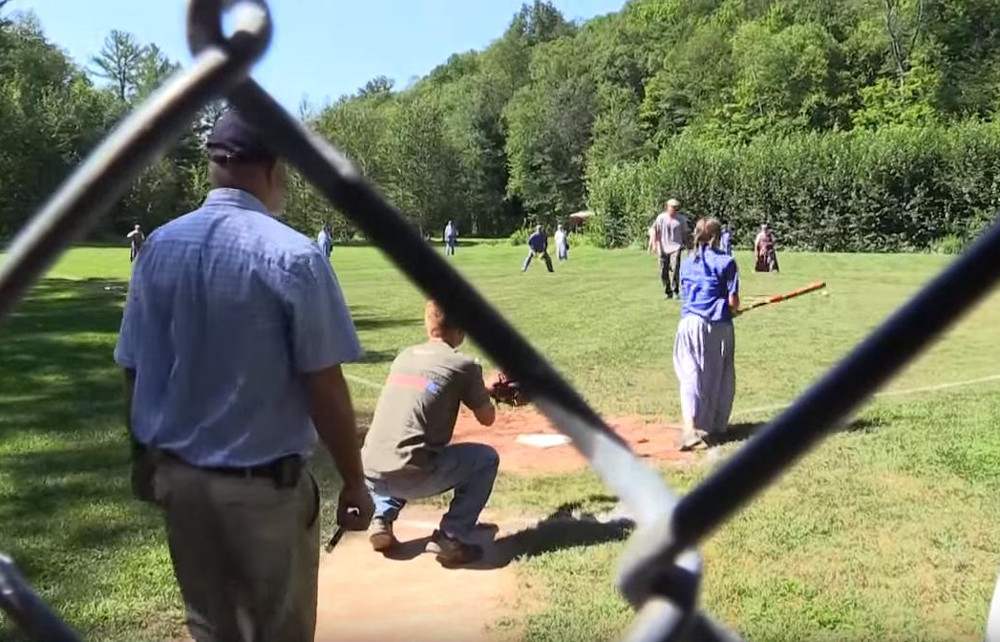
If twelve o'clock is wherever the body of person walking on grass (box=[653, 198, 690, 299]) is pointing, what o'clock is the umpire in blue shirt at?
The umpire in blue shirt is roughly at 12 o'clock from the person walking on grass.

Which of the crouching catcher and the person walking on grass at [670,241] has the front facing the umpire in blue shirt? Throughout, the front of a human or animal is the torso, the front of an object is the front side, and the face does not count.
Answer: the person walking on grass

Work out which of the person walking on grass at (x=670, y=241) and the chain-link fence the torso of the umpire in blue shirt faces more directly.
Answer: the person walking on grass

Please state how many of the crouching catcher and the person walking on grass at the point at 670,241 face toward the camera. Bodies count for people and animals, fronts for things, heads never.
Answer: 1

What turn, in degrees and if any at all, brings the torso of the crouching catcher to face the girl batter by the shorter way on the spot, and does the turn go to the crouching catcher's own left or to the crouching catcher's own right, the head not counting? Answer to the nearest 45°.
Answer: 0° — they already face them

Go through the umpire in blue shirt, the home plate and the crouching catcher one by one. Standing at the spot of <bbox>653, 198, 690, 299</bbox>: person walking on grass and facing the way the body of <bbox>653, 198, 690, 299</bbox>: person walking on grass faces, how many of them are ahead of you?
3

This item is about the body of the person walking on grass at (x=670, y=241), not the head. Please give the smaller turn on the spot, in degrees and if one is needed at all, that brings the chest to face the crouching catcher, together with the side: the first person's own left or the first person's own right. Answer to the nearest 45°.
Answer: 0° — they already face them

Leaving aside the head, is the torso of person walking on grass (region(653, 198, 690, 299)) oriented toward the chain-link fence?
yes
